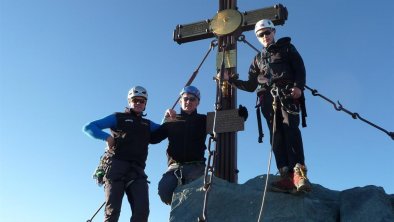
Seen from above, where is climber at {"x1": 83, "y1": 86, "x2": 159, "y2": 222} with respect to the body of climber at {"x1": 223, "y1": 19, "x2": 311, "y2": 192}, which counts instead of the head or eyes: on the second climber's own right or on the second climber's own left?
on the second climber's own right

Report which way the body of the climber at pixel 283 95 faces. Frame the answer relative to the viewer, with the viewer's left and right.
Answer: facing the viewer and to the left of the viewer
